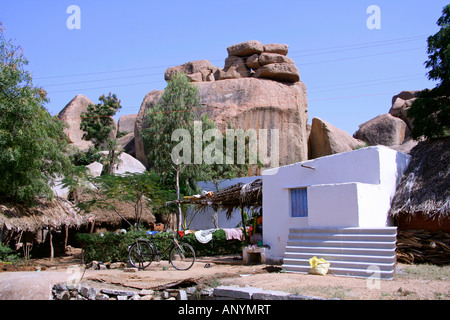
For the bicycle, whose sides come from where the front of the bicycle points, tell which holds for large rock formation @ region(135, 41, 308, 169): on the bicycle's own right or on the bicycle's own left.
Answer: on the bicycle's own left

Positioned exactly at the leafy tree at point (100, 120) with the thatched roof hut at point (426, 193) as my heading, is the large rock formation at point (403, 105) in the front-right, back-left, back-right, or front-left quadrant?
front-left

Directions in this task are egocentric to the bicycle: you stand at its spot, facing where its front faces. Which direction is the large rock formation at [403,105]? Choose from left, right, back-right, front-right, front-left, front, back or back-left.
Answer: front-left

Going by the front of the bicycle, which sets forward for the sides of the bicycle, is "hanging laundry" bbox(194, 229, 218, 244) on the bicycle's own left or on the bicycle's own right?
on the bicycle's own left

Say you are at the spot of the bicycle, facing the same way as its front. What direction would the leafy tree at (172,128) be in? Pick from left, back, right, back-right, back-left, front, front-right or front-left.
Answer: left

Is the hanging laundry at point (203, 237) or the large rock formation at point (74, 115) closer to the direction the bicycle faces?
the hanging laundry

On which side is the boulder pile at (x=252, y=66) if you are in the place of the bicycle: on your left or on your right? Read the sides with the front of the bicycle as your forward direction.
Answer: on your left

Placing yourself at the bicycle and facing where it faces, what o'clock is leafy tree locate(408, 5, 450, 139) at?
The leafy tree is roughly at 12 o'clock from the bicycle.

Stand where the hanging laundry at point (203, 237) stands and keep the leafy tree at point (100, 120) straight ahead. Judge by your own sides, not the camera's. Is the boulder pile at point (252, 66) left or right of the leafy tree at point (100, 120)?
right

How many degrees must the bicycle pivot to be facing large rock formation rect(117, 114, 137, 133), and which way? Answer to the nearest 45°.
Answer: approximately 90° to its left

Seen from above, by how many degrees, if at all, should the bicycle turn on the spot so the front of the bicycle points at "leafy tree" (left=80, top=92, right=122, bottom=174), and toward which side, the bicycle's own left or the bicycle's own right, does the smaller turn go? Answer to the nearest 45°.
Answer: approximately 90° to the bicycle's own left

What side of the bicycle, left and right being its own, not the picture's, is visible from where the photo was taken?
right
